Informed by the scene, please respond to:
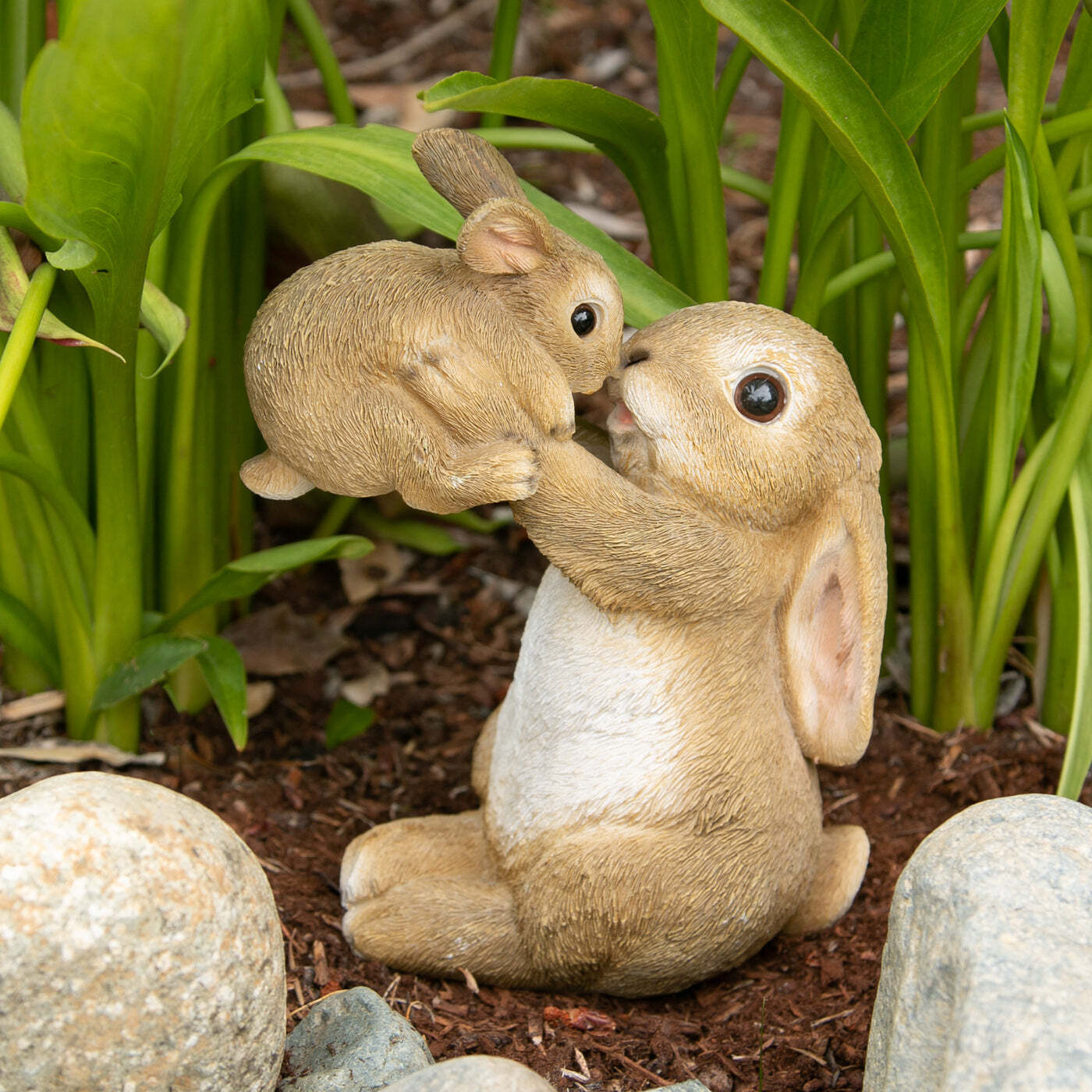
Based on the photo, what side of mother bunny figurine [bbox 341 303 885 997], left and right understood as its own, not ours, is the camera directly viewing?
left

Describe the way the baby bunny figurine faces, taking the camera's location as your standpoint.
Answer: facing to the right of the viewer
